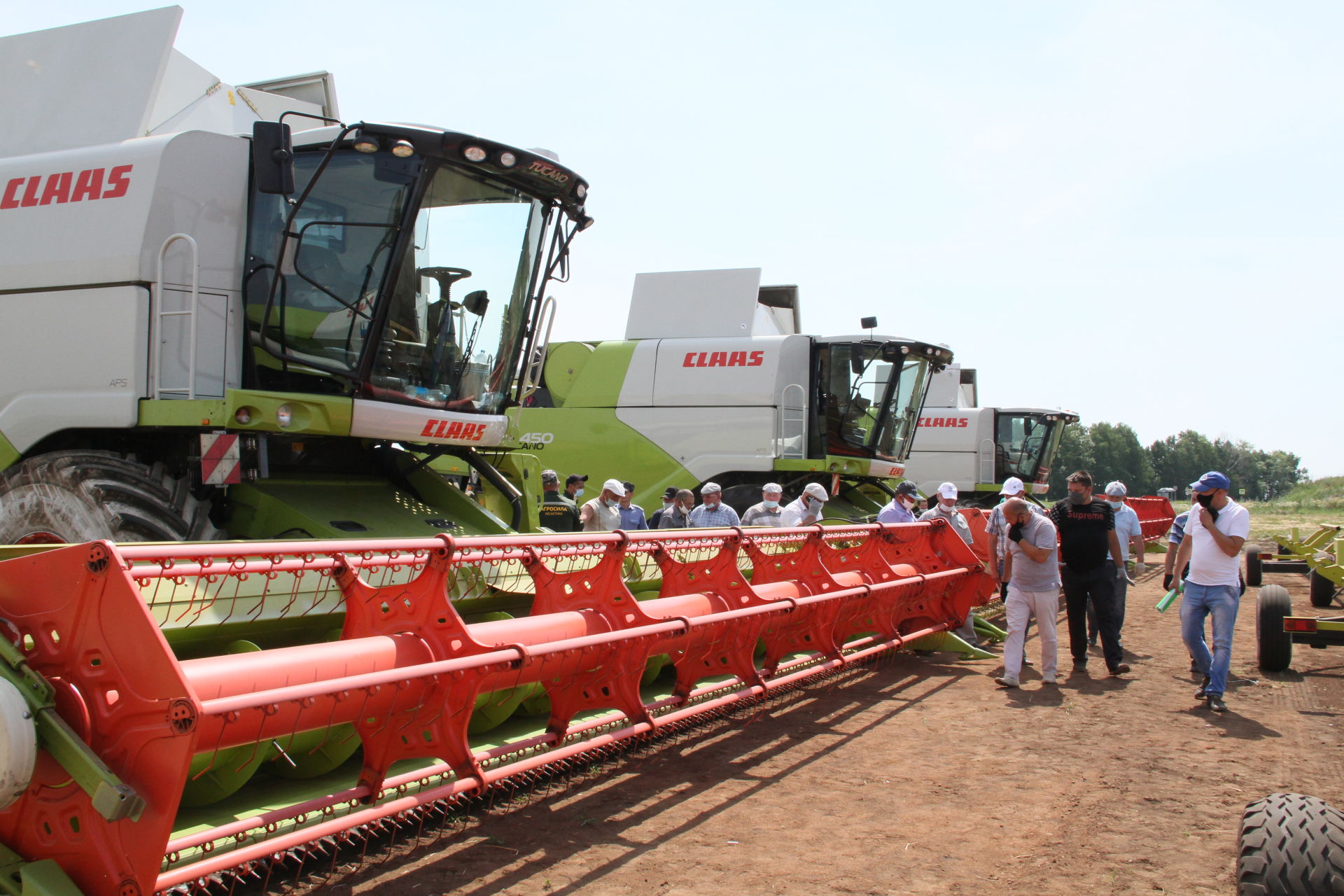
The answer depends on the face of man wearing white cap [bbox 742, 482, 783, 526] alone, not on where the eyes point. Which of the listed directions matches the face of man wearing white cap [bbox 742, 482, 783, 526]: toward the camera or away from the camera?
toward the camera

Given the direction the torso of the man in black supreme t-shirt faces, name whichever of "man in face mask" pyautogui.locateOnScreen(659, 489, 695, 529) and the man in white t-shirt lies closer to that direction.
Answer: the man in white t-shirt

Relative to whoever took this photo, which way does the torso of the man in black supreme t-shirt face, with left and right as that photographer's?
facing the viewer

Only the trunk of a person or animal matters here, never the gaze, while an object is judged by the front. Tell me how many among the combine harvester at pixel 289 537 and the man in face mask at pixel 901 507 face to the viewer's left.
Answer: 0

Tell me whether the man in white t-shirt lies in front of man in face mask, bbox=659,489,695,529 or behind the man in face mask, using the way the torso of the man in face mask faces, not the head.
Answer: in front

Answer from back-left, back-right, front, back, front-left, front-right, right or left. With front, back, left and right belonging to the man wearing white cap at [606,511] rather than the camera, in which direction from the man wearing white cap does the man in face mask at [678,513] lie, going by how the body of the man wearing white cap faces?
left

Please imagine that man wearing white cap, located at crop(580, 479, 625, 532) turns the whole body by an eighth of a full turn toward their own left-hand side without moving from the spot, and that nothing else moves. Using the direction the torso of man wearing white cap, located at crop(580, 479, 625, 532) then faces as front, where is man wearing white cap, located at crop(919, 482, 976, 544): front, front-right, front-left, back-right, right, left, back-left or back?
front

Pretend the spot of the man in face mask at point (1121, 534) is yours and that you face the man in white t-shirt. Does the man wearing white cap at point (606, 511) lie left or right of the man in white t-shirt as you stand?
right

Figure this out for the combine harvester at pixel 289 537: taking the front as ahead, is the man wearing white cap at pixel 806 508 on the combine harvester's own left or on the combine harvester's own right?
on the combine harvester's own left

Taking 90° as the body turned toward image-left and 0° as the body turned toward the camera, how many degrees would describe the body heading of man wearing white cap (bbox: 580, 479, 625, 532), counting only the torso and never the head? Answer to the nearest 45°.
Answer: approximately 315°

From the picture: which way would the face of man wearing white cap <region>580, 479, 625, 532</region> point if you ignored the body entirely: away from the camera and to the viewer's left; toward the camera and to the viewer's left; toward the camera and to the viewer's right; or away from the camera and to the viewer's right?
toward the camera and to the viewer's right

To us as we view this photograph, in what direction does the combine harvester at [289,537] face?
facing the viewer and to the right of the viewer

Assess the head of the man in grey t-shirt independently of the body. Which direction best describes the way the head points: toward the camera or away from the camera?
toward the camera
